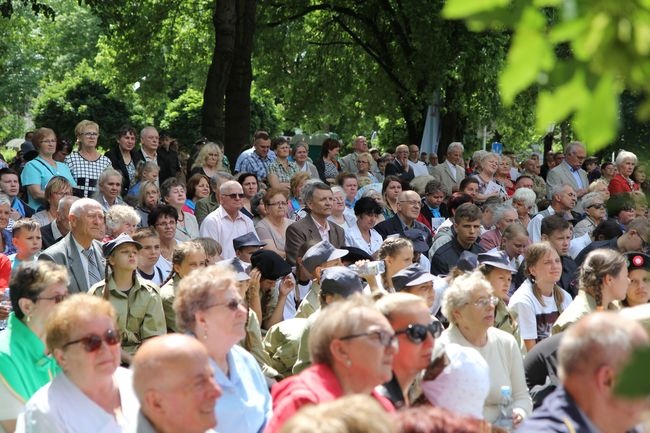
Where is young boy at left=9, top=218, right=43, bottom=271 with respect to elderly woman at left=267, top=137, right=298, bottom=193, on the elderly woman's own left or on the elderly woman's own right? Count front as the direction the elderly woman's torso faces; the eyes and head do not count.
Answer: on the elderly woman's own right

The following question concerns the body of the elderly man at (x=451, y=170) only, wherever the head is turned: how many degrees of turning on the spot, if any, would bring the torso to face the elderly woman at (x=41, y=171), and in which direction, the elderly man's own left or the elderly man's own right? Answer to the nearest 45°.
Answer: approximately 90° to the elderly man's own right

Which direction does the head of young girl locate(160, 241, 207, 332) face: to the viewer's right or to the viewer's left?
to the viewer's right

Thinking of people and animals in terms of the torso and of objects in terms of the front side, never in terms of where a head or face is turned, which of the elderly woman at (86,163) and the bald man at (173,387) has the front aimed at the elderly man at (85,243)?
the elderly woman

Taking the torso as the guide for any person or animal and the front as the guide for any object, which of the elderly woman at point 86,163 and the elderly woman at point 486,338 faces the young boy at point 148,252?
the elderly woman at point 86,163

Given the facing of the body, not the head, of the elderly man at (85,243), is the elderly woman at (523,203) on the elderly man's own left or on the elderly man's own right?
on the elderly man's own left

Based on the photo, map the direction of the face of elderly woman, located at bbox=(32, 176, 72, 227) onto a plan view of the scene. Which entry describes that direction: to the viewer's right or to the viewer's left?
to the viewer's right

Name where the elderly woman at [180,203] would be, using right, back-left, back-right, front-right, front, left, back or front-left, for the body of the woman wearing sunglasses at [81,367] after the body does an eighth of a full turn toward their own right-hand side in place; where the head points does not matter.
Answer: back

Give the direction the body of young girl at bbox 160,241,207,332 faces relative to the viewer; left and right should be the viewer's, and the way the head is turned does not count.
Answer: facing the viewer and to the right of the viewer
